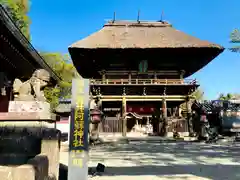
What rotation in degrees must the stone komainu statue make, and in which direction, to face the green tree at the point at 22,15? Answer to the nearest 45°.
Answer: approximately 90° to its left

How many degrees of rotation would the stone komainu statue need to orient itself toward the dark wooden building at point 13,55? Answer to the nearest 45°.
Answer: approximately 135° to its left

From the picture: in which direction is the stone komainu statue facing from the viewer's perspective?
to the viewer's right
